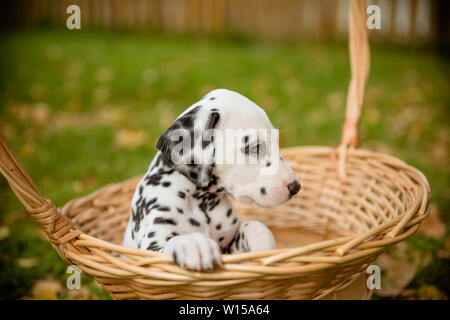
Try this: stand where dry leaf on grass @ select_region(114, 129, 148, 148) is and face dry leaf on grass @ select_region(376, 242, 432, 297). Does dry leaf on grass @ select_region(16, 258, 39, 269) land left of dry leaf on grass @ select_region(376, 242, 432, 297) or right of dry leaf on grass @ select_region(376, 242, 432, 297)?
right

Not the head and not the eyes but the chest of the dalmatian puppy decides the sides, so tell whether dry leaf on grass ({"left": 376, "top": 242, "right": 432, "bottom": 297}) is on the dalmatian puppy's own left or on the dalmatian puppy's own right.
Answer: on the dalmatian puppy's own left

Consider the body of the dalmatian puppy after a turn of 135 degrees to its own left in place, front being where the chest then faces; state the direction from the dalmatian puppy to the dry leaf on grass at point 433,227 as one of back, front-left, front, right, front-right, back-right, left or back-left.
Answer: front-right

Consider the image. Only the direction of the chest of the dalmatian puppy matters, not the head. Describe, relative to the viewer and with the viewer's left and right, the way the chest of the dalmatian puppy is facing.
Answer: facing the viewer and to the right of the viewer
